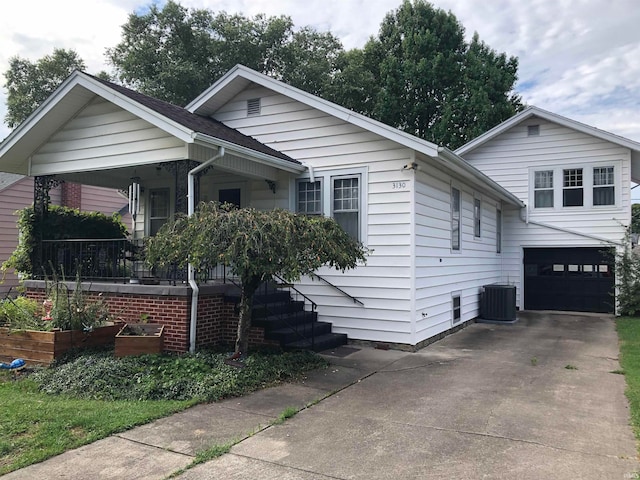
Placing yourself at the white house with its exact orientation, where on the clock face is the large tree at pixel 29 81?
The large tree is roughly at 3 o'clock from the white house.

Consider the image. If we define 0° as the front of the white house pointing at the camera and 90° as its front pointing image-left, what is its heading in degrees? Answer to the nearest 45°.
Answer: approximately 45°

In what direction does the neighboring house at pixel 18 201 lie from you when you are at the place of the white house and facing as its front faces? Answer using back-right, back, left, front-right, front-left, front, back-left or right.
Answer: right

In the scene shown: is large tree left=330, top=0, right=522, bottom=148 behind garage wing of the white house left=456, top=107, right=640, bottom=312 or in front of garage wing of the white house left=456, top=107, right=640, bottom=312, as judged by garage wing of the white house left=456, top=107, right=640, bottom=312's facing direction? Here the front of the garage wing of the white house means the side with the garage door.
behind

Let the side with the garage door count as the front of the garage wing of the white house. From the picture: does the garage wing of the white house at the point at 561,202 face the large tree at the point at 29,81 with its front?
no

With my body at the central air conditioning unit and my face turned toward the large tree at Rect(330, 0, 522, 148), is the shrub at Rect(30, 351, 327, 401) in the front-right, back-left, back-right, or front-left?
back-left

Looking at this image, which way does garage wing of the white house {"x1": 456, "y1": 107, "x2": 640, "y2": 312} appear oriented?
toward the camera

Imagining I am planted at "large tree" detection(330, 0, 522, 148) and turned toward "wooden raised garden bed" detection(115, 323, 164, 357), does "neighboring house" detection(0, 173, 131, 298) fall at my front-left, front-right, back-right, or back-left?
front-right

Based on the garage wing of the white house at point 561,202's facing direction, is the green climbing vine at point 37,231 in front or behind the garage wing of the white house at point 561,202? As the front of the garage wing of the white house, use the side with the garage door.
in front
